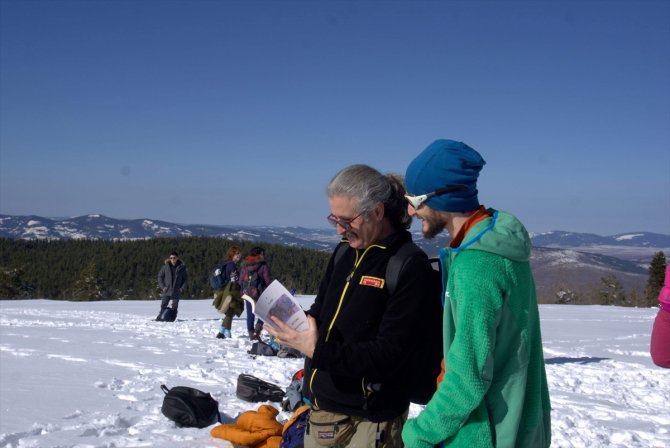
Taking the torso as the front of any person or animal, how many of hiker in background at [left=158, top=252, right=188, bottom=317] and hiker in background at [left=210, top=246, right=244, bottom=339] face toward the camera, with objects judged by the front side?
1

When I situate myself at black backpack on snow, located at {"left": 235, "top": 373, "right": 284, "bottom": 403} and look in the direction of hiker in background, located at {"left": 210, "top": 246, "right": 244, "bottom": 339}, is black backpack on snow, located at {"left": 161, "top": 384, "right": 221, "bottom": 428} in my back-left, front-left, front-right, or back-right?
back-left

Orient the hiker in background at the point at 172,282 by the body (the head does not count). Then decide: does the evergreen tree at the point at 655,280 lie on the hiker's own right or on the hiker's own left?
on the hiker's own left

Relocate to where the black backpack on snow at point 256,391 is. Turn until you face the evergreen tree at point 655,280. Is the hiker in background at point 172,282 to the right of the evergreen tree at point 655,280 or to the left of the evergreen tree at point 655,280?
left

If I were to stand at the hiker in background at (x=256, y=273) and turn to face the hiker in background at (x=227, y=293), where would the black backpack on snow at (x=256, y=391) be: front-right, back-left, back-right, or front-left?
back-left

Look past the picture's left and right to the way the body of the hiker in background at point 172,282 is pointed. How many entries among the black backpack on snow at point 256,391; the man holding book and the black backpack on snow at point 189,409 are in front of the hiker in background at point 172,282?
3

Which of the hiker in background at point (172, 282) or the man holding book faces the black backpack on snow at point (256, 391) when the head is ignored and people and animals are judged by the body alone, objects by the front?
the hiker in background

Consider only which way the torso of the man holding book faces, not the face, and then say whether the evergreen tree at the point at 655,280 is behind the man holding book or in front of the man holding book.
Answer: behind

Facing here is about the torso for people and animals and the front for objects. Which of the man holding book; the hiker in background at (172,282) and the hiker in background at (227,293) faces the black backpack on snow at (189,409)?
the hiker in background at (172,282)

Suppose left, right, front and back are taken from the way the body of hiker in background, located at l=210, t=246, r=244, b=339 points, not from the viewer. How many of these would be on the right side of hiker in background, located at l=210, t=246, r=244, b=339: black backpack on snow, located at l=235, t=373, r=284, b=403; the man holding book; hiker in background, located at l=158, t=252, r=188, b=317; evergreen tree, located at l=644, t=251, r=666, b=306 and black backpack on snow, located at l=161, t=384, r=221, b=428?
3

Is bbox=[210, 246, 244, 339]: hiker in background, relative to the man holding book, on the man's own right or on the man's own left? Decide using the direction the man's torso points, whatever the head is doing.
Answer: on the man's own right
